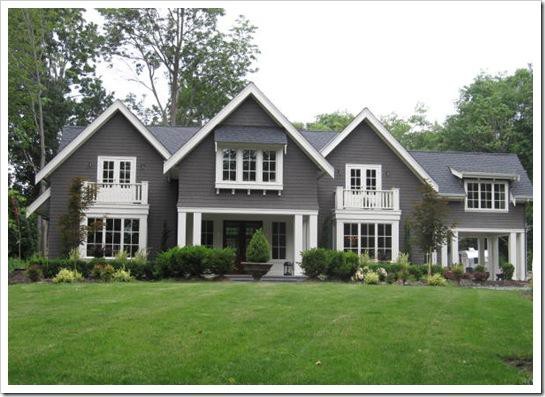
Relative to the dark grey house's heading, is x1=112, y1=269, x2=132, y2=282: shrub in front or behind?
in front

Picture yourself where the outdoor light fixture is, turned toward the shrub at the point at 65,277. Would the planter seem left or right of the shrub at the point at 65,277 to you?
left

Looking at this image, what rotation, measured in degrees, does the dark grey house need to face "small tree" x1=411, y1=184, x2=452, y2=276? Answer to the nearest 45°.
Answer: approximately 45° to its left

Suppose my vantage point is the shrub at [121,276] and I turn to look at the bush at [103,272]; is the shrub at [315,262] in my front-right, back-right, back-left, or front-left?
back-right

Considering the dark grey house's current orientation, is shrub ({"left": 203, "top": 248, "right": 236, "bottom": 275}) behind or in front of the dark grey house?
in front

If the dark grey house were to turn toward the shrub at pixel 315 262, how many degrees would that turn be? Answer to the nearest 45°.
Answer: approximately 45° to its left

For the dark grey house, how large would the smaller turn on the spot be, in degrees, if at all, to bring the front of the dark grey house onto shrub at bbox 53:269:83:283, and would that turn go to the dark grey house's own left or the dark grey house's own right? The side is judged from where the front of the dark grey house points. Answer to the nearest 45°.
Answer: approximately 45° to the dark grey house's own right

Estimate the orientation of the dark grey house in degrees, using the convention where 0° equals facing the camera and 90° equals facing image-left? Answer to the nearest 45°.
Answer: approximately 0°

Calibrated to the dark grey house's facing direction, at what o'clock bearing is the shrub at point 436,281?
The shrub is roughly at 10 o'clock from the dark grey house.

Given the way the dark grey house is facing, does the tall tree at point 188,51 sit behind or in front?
behind
